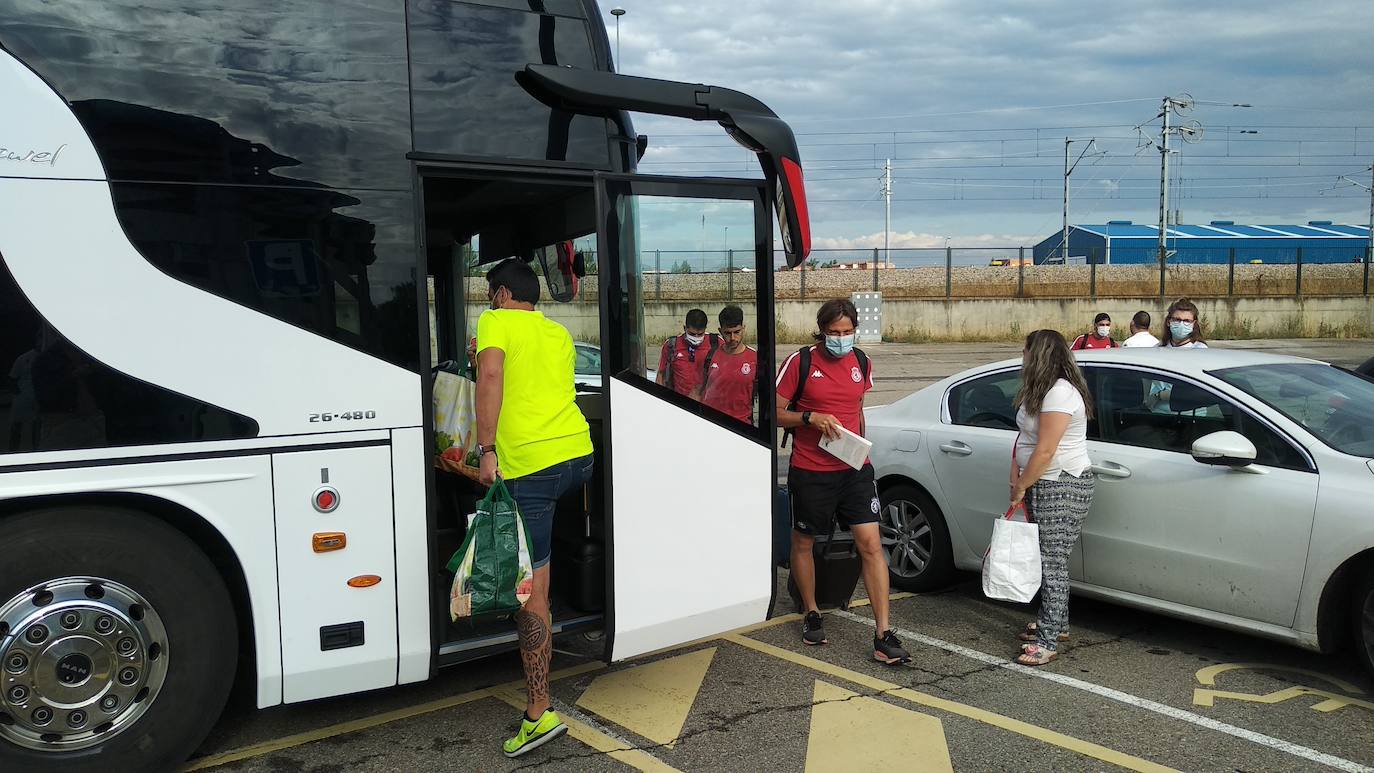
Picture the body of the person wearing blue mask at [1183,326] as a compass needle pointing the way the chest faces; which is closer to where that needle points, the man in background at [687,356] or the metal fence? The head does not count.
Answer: the man in background

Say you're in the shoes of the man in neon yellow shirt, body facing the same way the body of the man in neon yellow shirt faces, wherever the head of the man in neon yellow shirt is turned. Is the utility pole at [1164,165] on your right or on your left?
on your right

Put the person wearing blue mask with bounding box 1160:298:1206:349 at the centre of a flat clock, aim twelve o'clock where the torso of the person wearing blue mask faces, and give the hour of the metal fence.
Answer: The metal fence is roughly at 6 o'clock from the person wearing blue mask.

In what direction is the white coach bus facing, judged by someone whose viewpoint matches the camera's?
facing to the right of the viewer

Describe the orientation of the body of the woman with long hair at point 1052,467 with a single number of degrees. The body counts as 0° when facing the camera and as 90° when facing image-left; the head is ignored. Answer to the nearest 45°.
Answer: approximately 90°

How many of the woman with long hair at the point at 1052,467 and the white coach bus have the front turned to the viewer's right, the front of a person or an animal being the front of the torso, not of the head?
1

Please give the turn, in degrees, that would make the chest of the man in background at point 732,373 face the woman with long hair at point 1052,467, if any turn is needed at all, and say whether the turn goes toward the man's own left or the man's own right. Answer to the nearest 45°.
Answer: approximately 90° to the man's own left

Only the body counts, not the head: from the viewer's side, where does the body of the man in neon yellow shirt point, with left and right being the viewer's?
facing away from the viewer and to the left of the viewer

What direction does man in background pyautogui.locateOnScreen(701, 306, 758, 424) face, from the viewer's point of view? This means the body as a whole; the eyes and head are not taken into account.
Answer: toward the camera

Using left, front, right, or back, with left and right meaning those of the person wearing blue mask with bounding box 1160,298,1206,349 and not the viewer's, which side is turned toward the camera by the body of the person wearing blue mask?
front

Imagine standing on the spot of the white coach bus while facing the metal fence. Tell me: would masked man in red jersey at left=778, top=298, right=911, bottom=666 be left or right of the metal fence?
right

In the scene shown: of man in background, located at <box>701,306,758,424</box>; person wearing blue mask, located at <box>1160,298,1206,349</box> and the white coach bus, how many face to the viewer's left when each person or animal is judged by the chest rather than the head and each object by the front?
0
